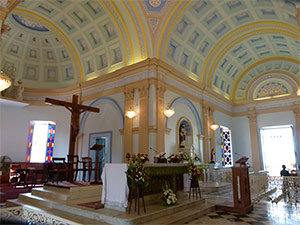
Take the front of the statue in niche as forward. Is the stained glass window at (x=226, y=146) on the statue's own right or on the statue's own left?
on the statue's own left

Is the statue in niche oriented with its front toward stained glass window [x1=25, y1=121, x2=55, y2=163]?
no

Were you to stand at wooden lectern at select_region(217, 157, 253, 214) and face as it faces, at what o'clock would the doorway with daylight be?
The doorway with daylight is roughly at 8 o'clock from the wooden lectern.

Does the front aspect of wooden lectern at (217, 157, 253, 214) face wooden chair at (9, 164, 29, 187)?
no

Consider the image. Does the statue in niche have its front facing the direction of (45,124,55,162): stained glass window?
no

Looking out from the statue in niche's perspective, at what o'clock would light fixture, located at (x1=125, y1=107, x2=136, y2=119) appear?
The light fixture is roughly at 3 o'clock from the statue in niche.

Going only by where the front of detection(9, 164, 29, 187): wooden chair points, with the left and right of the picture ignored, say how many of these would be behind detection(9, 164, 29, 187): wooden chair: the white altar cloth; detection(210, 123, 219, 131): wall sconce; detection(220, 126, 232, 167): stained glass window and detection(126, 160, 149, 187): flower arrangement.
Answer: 0

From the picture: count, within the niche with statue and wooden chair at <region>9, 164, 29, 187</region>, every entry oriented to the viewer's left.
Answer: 0

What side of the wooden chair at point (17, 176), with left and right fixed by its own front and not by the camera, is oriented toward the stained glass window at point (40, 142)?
left

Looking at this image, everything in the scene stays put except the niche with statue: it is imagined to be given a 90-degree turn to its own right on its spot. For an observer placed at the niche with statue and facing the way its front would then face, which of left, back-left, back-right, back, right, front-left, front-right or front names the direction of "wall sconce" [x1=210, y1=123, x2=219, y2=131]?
back

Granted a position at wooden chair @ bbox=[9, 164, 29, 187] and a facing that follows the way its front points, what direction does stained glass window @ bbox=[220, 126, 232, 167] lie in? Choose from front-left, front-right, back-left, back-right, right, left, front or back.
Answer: front-left

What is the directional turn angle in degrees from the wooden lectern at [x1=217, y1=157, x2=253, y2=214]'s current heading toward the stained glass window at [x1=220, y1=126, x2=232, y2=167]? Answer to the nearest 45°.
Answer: approximately 135° to its left

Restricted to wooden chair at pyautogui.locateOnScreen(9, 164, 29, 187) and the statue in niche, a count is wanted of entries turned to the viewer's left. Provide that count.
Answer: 0

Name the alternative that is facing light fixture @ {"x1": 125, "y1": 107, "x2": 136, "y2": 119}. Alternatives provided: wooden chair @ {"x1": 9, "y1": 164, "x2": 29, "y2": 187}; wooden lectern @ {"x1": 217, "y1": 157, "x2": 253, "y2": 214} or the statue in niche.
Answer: the wooden chair

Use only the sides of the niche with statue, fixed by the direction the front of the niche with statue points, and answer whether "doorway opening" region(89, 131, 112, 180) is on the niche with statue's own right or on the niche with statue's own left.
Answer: on the niche with statue's own right

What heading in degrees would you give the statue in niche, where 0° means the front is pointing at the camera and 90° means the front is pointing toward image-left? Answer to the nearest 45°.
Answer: approximately 315°
